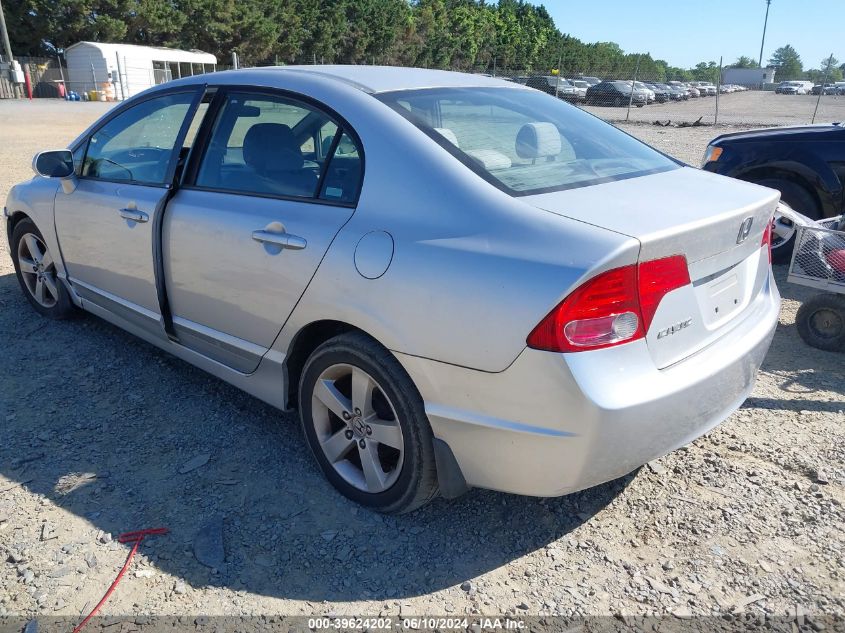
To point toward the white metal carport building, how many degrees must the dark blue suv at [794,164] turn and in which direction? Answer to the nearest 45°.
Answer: approximately 45° to its right

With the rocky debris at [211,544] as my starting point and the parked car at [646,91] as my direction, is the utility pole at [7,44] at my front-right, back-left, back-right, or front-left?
front-left

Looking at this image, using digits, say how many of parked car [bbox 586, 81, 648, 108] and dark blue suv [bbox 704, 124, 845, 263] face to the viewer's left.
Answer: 1

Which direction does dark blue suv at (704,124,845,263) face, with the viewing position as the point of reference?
facing to the left of the viewer

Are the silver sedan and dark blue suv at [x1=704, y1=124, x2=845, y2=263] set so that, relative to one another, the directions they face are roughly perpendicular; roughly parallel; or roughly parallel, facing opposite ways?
roughly parallel

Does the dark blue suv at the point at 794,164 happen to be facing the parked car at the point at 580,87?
no

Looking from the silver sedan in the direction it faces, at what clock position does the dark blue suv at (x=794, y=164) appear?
The dark blue suv is roughly at 3 o'clock from the silver sedan.

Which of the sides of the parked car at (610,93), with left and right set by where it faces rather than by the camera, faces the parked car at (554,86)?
back

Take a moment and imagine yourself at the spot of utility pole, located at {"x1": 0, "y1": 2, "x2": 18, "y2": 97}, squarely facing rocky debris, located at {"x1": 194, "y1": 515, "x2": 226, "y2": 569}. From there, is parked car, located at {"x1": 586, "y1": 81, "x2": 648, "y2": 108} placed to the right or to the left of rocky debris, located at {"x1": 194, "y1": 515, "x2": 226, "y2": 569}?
left

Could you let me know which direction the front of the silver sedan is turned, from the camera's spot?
facing away from the viewer and to the left of the viewer

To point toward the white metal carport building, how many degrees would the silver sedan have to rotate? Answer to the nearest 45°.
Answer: approximately 45° to its right

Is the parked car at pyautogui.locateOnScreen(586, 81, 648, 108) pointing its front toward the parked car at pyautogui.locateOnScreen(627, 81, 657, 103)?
no
